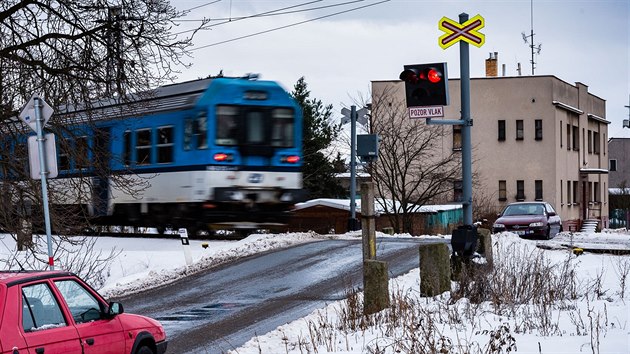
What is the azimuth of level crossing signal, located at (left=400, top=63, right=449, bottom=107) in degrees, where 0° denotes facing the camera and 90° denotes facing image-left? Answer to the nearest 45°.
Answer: approximately 45°

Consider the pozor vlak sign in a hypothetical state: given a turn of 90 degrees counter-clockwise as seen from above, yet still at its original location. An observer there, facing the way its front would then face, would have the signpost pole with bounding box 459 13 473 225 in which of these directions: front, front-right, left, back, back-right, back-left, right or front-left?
front-left

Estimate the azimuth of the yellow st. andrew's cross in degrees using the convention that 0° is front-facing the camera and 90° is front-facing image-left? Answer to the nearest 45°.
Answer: approximately 0°

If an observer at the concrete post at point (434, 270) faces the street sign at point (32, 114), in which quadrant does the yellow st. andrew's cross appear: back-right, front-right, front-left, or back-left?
back-right

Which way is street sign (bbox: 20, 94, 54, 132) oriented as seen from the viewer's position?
away from the camera

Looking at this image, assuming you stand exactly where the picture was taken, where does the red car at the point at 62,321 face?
facing away from the viewer and to the right of the viewer
